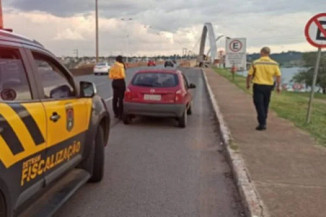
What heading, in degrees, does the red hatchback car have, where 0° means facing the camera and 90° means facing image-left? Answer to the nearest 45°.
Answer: approximately 180°

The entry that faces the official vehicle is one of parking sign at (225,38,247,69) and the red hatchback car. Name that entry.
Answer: the parking sign

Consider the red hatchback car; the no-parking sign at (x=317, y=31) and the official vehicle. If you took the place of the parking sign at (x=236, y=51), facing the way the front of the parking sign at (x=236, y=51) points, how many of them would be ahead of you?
3

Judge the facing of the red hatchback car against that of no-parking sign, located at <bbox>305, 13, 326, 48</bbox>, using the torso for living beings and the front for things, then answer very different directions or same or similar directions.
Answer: very different directions

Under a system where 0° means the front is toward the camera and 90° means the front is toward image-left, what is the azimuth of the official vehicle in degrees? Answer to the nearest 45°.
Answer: approximately 225°

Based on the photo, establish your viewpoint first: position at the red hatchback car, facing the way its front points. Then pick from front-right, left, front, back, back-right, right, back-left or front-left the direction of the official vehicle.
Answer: back

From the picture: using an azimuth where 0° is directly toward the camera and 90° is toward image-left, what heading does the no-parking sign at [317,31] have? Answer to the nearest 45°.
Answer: approximately 0°

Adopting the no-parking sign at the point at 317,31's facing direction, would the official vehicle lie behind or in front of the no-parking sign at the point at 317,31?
in front

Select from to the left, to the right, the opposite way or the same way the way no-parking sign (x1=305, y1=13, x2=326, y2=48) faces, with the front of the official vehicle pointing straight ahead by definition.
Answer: the opposite way

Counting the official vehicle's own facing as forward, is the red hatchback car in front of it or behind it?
in front

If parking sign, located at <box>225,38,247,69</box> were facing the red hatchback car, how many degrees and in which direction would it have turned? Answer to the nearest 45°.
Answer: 0° — it already faces it

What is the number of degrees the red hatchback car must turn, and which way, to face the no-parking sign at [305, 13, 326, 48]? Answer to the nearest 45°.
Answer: approximately 90° to its right
